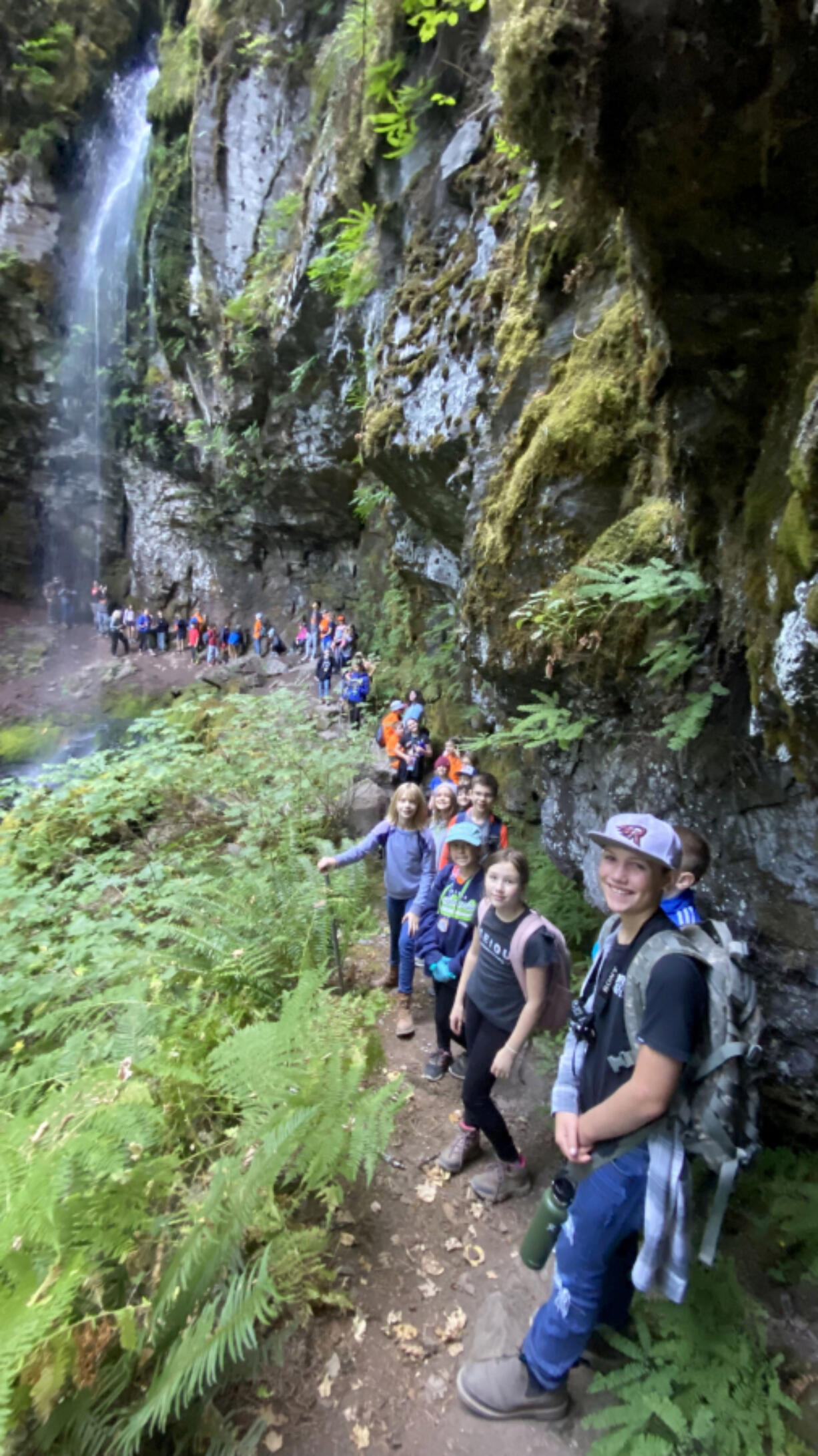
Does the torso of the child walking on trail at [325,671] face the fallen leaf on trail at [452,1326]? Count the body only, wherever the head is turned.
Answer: yes

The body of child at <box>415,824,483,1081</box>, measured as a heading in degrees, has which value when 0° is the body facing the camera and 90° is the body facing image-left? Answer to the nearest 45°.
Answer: approximately 0°

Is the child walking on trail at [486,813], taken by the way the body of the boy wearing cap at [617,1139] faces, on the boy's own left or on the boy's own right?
on the boy's own right

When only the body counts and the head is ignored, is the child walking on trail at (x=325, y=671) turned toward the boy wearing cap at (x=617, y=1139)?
yes

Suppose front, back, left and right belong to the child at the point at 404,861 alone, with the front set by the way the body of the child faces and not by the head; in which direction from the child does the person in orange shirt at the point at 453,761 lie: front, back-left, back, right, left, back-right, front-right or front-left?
back

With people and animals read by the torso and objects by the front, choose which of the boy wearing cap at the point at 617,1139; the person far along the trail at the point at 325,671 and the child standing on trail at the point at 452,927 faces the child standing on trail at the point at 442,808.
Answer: the person far along the trail at the point at 325,671

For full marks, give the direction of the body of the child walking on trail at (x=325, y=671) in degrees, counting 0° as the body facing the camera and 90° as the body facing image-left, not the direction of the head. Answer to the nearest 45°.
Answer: approximately 0°

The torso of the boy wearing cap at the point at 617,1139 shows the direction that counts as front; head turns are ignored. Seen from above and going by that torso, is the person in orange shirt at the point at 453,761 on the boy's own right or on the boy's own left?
on the boy's own right

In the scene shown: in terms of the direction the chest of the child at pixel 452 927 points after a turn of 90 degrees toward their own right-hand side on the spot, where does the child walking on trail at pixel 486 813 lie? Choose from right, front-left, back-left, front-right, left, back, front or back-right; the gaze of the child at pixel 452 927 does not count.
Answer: right

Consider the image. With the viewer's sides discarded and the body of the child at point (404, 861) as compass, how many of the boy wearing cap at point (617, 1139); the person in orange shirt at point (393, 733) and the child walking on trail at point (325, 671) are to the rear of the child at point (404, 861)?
2
